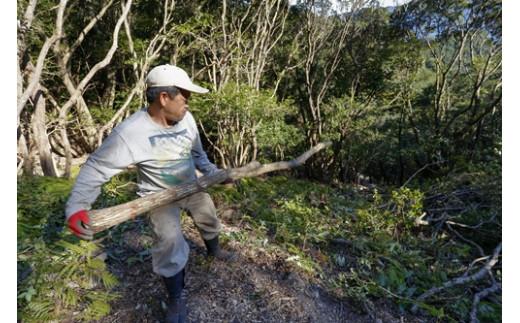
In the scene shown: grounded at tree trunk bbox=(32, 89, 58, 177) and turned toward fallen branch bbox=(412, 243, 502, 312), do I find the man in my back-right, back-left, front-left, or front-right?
front-right

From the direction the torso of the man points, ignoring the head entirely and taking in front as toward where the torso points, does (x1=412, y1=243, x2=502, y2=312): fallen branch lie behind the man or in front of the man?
in front

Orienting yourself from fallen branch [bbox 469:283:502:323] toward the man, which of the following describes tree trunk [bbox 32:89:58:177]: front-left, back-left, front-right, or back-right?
front-right

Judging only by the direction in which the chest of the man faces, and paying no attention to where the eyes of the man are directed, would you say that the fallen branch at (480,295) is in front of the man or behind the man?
in front

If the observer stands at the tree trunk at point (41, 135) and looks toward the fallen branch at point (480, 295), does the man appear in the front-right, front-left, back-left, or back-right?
front-right

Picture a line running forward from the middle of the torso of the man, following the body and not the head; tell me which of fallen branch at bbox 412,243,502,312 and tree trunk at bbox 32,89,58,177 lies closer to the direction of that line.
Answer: the fallen branch
